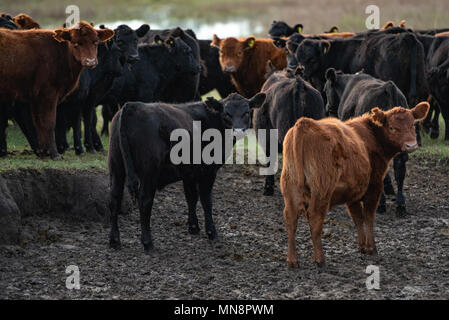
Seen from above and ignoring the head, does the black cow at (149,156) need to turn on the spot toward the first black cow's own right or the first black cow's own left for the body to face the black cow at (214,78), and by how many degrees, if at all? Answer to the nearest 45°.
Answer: approximately 45° to the first black cow's own left

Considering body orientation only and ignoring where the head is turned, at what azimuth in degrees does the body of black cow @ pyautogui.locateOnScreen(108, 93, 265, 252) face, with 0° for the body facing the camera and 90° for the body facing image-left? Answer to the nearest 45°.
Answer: approximately 225°

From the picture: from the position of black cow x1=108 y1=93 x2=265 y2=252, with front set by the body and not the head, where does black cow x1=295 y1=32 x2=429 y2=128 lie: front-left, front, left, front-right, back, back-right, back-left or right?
front

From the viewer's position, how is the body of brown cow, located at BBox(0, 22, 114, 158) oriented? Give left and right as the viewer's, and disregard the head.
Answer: facing to the right of the viewer
